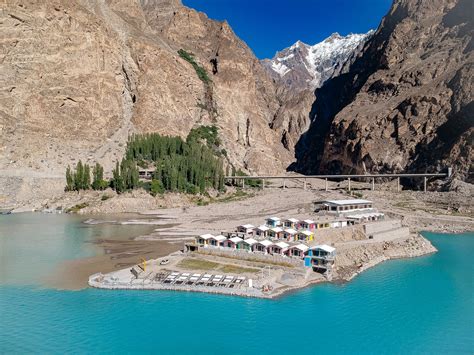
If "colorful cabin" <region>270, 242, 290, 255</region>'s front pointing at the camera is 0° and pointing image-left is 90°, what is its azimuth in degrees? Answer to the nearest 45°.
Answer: approximately 45°

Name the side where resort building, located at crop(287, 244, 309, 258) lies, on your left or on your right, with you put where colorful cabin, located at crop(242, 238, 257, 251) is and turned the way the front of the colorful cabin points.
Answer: on your left

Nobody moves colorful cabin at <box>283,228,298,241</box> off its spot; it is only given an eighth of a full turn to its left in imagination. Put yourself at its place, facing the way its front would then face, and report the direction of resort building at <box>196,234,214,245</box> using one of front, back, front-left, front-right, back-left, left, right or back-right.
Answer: right

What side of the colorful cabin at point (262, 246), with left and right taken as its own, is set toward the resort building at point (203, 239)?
right

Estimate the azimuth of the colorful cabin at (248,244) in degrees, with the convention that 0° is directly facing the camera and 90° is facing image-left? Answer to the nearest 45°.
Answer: approximately 45°

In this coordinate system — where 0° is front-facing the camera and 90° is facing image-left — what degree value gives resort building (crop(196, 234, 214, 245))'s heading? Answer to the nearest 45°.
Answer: approximately 45°
